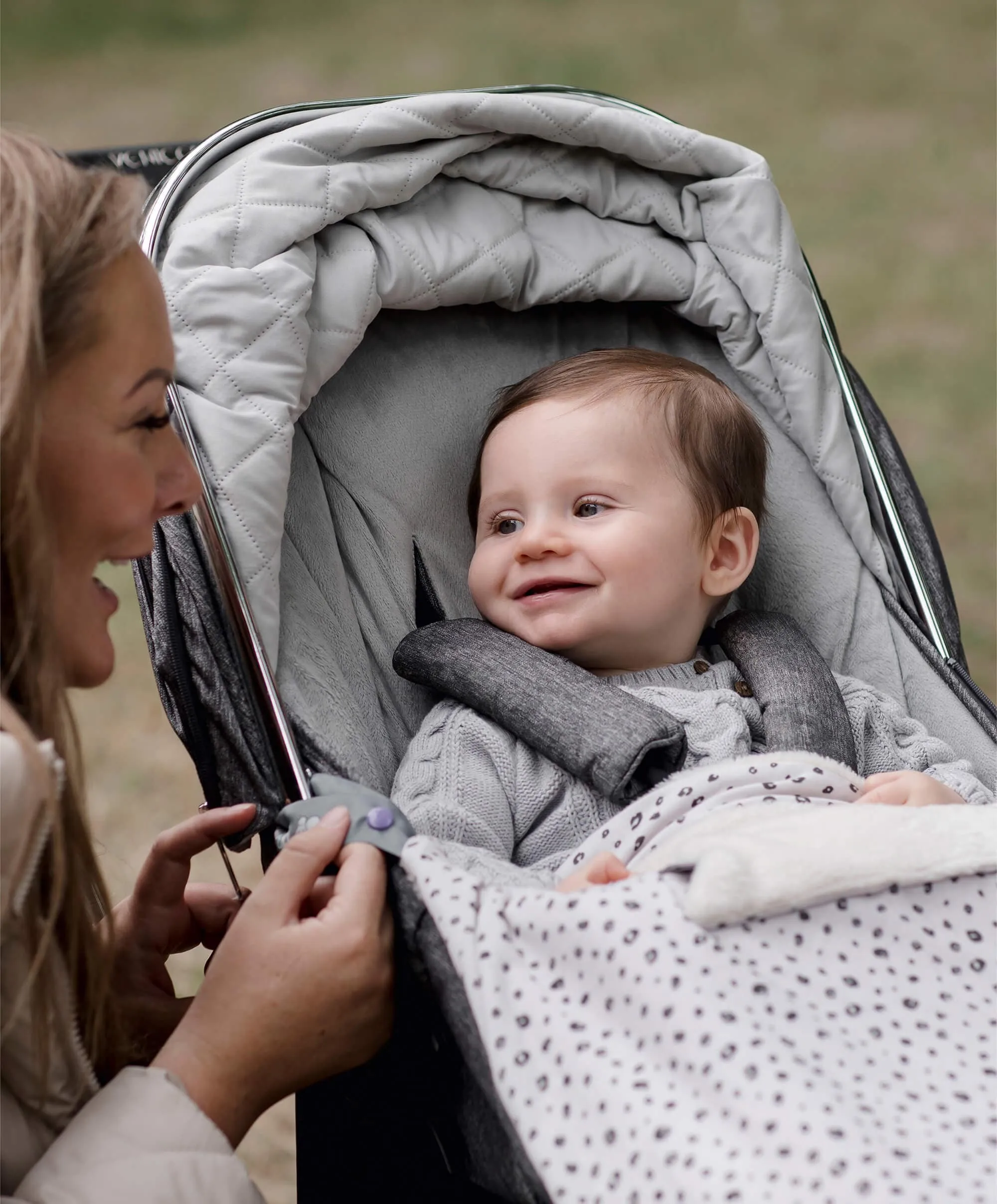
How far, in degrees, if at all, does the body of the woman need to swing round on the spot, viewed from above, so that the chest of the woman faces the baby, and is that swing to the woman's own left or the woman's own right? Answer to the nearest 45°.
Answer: approximately 45° to the woman's own left

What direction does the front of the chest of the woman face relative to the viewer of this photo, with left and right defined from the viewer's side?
facing to the right of the viewer

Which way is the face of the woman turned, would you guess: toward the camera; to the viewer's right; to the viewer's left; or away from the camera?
to the viewer's right
